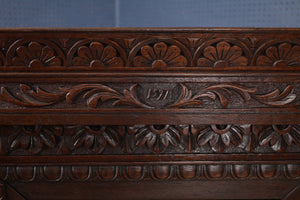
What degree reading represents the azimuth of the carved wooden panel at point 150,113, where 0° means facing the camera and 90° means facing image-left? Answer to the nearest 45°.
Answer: approximately 0°
